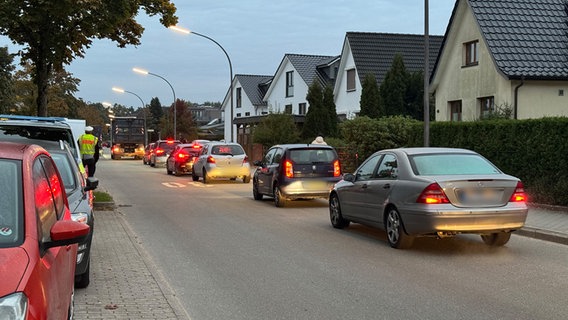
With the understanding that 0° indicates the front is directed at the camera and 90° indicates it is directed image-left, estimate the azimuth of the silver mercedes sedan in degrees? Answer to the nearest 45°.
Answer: approximately 135°

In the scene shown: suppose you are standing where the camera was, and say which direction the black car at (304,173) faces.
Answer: facing away from the viewer and to the left of the viewer
